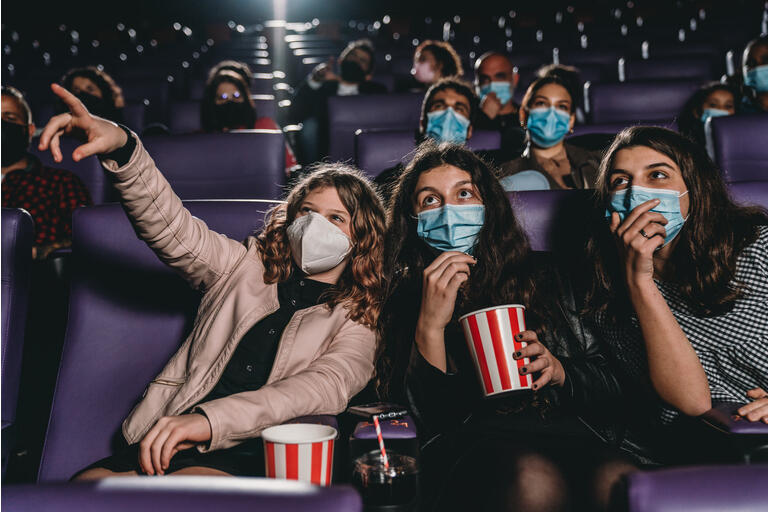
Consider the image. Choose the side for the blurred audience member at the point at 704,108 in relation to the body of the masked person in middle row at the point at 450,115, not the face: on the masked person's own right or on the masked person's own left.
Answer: on the masked person's own left

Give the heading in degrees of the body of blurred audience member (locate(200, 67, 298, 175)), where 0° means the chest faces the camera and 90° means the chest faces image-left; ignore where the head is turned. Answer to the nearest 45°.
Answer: approximately 0°

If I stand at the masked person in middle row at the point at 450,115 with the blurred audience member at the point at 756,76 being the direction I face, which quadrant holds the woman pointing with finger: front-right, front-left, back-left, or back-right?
back-right

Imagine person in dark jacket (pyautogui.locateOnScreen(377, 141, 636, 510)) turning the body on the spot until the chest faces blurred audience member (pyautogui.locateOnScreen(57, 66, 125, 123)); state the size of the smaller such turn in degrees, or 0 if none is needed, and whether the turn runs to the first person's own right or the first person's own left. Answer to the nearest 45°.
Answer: approximately 135° to the first person's own right

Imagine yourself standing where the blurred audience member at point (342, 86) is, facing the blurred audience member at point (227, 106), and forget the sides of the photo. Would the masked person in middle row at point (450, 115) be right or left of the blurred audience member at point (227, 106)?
left

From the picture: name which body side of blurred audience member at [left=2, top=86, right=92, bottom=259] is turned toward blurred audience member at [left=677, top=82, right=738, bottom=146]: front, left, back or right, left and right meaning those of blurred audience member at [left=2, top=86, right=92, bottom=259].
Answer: left

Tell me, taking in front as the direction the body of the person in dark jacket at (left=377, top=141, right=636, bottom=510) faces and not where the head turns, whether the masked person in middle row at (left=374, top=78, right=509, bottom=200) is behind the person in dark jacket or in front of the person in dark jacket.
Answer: behind

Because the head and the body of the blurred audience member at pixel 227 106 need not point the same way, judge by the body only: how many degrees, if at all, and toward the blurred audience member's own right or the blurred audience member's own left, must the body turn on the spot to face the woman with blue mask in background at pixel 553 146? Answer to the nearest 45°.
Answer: approximately 45° to the blurred audience member's own left

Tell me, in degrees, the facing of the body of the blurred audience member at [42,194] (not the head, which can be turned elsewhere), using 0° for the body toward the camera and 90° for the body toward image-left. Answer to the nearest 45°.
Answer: approximately 0°
